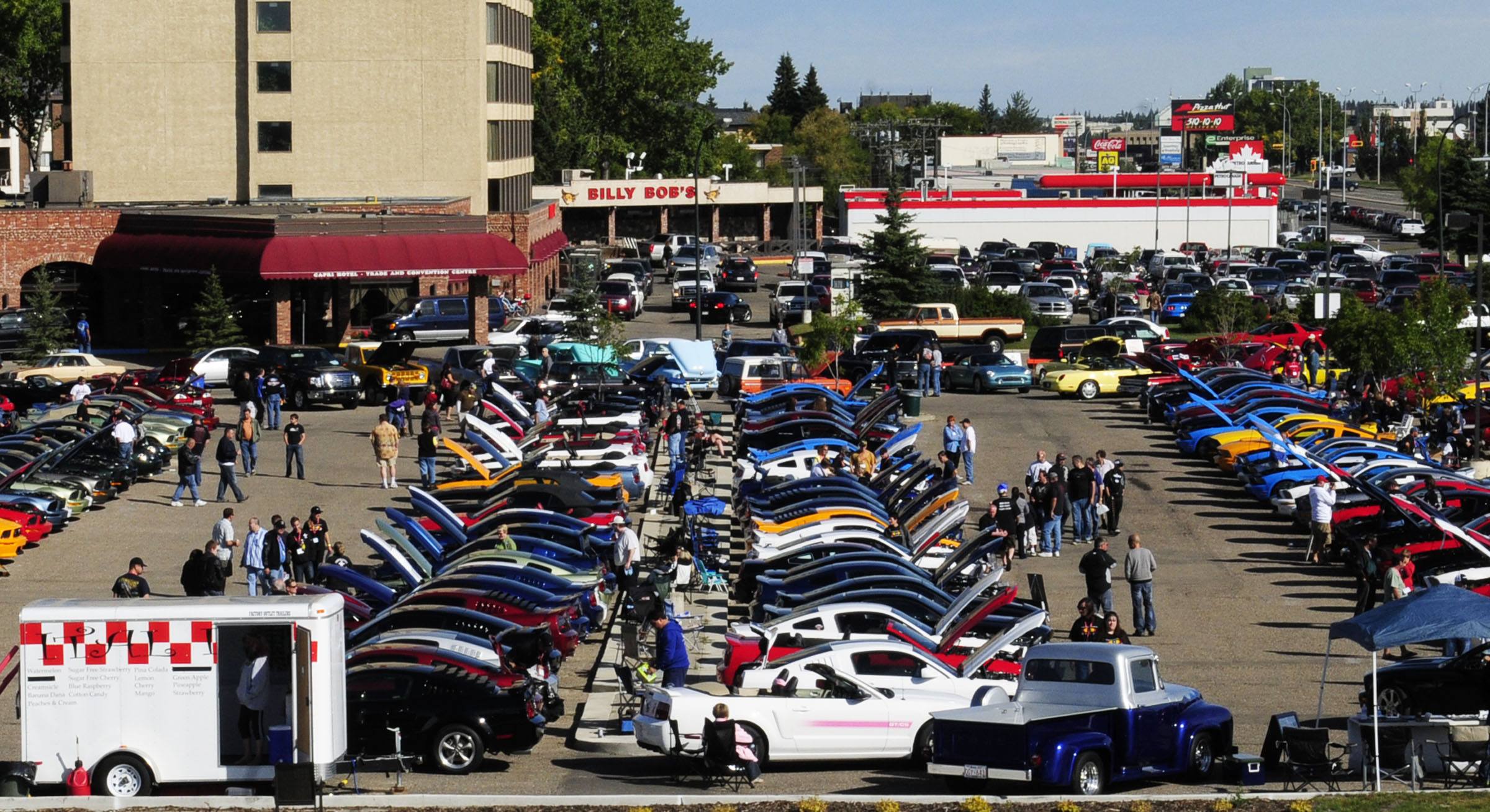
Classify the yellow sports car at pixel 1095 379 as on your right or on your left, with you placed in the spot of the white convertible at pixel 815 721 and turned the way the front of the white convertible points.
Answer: on your left

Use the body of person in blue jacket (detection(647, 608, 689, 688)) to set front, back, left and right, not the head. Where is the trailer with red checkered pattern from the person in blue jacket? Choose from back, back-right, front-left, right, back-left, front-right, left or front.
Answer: front-left

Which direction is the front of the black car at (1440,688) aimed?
to the viewer's left

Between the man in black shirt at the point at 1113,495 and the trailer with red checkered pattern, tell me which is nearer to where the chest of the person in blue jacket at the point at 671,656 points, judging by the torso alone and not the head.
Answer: the trailer with red checkered pattern

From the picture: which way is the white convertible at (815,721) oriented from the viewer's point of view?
to the viewer's right

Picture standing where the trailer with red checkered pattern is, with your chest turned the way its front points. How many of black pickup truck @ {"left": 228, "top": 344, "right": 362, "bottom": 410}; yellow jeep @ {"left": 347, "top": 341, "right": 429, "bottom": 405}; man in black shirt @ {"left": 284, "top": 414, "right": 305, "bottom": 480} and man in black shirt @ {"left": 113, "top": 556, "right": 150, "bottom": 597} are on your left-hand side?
4

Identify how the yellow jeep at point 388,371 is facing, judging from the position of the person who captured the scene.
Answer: facing the viewer and to the right of the viewer

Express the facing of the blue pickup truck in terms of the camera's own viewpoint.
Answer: facing away from the viewer and to the right of the viewer

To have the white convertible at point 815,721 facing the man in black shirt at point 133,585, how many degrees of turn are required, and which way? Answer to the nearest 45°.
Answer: approximately 135° to its left
